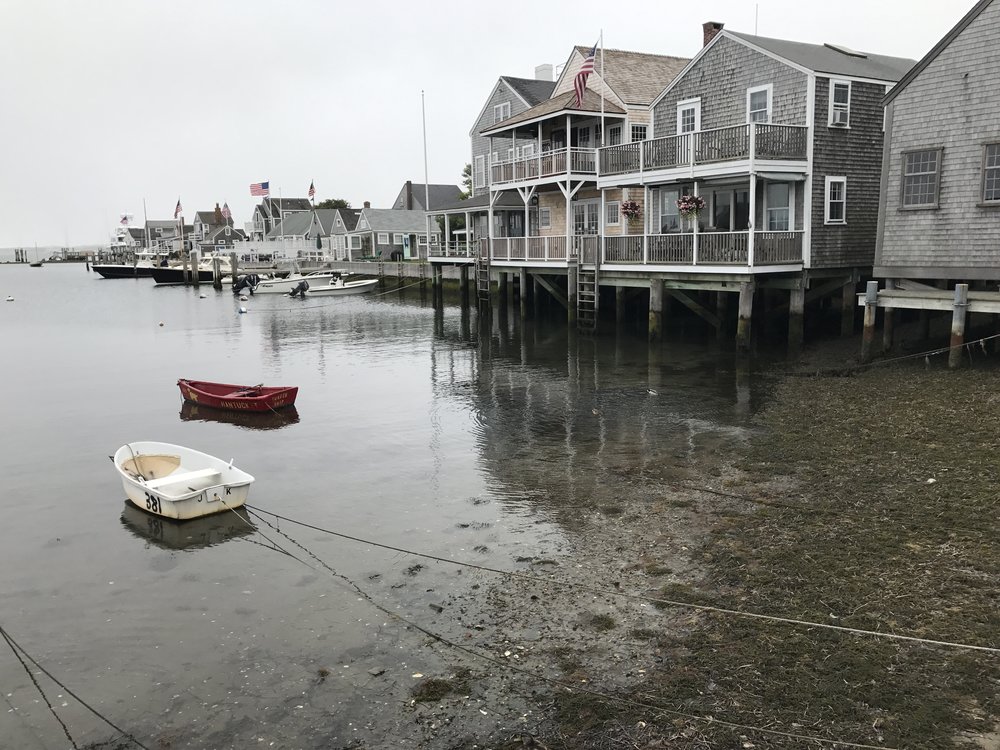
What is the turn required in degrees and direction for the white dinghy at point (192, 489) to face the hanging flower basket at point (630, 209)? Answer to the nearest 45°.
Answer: approximately 90° to its right

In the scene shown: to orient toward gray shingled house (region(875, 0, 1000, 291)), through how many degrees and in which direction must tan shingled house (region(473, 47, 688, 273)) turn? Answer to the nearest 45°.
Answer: approximately 90° to its left

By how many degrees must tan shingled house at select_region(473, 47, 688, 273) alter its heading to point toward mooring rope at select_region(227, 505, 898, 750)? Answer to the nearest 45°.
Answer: approximately 45° to its left

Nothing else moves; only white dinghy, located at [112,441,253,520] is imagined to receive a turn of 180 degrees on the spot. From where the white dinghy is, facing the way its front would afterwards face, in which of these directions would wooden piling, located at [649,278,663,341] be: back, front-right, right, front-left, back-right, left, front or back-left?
left

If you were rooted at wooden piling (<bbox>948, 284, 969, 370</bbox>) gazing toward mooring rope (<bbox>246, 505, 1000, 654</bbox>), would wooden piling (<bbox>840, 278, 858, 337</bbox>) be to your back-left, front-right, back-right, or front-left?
back-right

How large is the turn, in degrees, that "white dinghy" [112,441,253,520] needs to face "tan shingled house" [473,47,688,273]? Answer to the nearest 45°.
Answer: approximately 90° to its right

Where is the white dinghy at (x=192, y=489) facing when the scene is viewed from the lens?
facing away from the viewer and to the left of the viewer

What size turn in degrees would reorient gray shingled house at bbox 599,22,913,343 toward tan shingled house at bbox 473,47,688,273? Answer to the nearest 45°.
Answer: approximately 90° to its right

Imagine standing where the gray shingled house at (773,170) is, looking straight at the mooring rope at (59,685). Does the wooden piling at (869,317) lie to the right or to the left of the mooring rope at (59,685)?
left

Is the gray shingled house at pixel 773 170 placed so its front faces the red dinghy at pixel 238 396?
yes

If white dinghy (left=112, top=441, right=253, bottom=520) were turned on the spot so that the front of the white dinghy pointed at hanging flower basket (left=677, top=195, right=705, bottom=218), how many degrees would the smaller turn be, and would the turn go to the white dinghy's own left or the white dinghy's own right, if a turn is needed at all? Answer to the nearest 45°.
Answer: approximately 90° to the white dinghy's own right

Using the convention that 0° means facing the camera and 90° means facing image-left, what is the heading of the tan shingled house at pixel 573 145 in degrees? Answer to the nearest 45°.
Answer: approximately 45°

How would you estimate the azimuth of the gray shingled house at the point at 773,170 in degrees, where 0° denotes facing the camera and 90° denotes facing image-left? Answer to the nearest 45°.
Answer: approximately 45°
